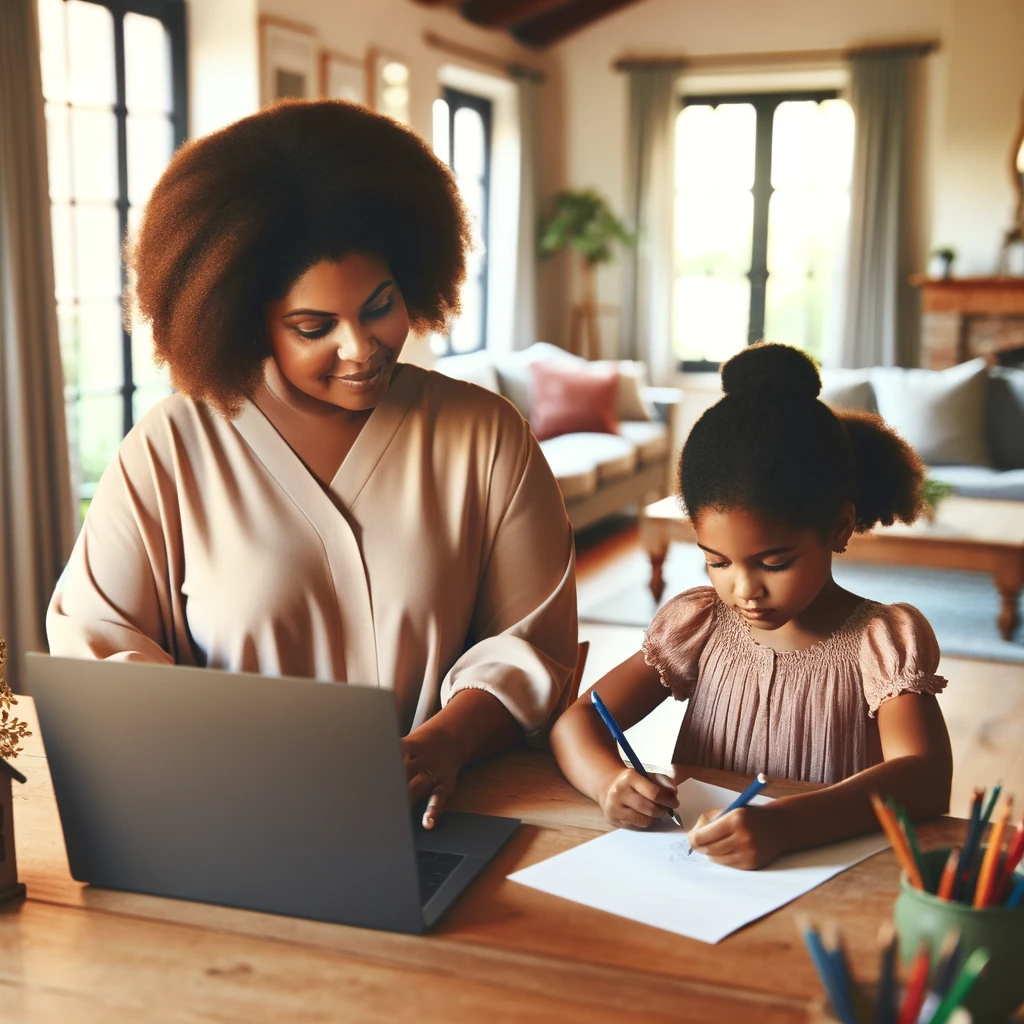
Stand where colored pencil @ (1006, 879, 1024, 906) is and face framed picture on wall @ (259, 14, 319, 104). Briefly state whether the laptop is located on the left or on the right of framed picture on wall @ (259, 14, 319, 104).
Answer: left

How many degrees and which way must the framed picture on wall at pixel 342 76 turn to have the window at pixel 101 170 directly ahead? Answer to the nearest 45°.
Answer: approximately 90° to its right

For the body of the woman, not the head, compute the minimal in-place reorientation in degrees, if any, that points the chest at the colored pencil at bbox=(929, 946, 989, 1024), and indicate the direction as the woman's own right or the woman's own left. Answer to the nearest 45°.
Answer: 0° — they already face it

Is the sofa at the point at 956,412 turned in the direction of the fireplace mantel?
no

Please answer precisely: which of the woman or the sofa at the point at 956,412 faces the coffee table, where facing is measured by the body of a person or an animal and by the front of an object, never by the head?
the sofa

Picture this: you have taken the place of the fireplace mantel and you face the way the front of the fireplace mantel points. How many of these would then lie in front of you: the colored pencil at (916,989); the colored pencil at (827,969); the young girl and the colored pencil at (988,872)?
4

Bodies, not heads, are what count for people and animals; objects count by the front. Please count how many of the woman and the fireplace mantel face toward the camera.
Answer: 2

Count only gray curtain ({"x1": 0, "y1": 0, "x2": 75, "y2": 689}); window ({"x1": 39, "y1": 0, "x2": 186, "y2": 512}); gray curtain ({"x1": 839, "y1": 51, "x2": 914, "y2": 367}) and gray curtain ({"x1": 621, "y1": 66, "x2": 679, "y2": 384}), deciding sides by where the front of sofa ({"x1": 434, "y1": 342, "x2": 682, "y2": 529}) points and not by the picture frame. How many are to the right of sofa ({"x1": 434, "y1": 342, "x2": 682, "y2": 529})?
2

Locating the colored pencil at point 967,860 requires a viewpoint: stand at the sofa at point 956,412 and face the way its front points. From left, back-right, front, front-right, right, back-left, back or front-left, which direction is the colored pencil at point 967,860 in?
front

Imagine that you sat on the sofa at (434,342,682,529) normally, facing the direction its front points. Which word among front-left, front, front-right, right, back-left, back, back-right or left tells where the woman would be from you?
front-right

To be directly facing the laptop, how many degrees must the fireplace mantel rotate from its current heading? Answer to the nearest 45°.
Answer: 0° — it already faces it

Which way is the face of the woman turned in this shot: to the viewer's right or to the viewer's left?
to the viewer's right

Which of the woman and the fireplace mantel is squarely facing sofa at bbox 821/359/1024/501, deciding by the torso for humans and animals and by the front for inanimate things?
the fireplace mantel

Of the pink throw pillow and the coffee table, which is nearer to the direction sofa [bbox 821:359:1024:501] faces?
the coffee table

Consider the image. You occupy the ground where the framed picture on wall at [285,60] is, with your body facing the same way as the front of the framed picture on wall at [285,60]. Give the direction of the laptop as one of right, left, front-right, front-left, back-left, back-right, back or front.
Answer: front-right

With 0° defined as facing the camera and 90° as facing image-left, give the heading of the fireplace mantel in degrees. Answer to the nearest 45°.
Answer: approximately 0°

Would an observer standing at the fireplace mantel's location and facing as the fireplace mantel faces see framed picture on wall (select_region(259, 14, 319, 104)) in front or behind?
in front

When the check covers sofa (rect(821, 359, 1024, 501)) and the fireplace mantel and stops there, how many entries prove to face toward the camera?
2
